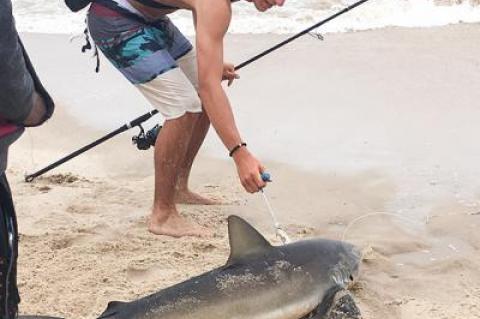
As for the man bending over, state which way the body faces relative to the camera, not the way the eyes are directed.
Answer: to the viewer's right

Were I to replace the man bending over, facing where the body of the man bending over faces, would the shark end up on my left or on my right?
on my right

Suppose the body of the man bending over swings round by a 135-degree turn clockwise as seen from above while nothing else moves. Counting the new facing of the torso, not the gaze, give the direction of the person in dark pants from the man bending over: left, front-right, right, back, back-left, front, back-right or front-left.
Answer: front-left
